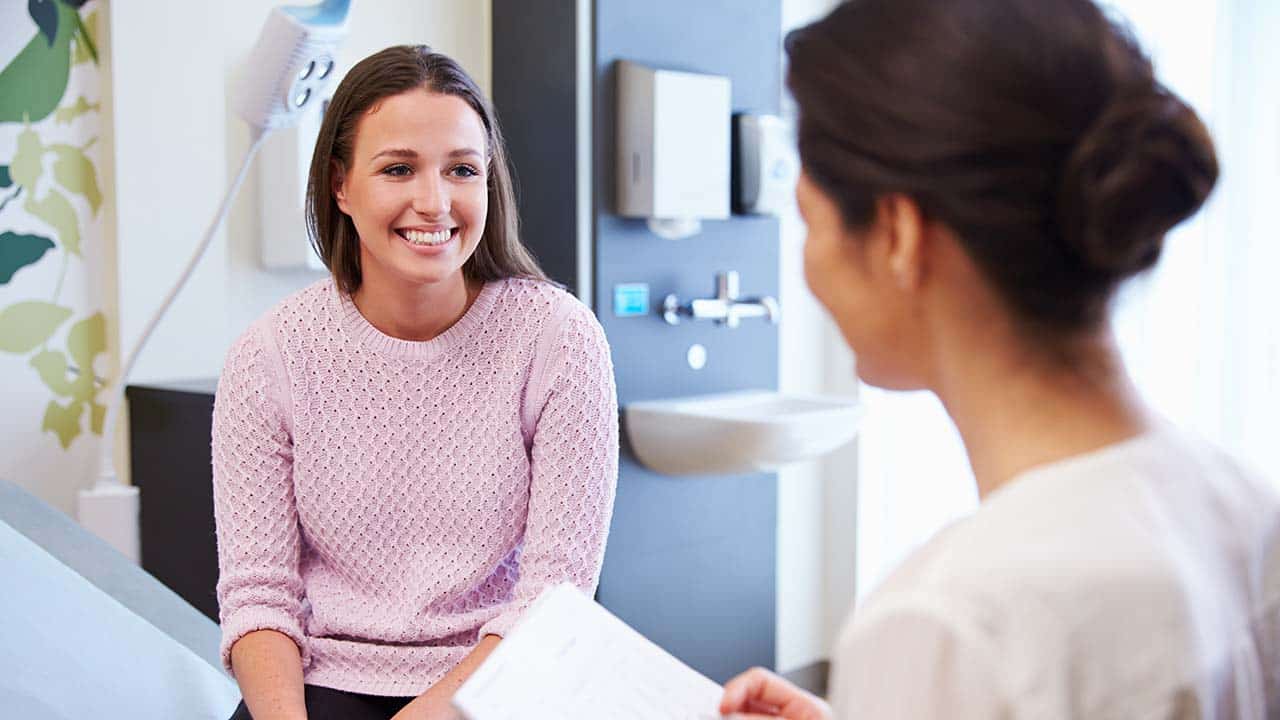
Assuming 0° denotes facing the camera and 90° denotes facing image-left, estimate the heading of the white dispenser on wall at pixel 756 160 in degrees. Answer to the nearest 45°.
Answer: approximately 315°

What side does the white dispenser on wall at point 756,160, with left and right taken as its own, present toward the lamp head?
right

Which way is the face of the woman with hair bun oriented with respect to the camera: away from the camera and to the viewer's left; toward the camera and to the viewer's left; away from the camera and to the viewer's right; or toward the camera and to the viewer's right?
away from the camera and to the viewer's left

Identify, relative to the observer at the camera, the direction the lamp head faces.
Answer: facing the viewer and to the right of the viewer

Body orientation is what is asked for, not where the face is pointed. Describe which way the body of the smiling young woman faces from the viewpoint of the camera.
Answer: toward the camera

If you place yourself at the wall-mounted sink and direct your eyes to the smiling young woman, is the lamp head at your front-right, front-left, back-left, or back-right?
front-right

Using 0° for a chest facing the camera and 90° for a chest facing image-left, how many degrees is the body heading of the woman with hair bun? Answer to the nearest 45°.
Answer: approximately 135°

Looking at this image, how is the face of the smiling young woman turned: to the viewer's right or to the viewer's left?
to the viewer's right

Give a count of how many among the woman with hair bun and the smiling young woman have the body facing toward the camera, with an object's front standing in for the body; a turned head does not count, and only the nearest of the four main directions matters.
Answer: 1

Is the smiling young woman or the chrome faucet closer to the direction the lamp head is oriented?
the smiling young woman

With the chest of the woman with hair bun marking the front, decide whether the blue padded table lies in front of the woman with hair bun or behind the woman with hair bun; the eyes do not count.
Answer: in front

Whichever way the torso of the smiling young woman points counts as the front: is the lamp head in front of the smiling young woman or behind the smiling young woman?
behind
